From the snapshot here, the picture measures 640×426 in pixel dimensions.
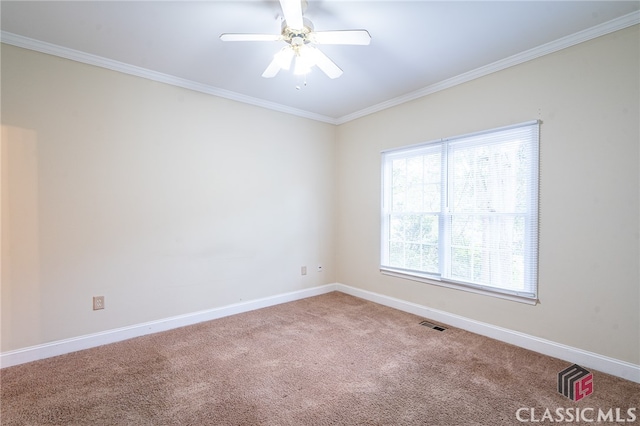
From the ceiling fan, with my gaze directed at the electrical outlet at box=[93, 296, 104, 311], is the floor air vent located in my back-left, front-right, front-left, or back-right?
back-right

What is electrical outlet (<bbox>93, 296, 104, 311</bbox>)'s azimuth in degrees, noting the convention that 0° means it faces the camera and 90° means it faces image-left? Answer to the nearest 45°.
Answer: approximately 0°

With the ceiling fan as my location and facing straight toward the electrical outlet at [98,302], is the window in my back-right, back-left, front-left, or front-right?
back-right

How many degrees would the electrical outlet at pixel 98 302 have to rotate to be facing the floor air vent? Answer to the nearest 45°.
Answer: approximately 45° to its left

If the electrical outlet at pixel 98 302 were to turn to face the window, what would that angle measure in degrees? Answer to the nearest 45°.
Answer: approximately 45° to its left
